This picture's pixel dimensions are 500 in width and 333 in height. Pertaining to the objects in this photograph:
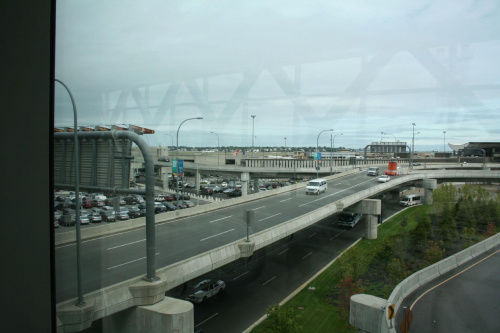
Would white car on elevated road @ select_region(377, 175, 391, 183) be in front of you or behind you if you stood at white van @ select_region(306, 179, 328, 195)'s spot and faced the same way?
behind

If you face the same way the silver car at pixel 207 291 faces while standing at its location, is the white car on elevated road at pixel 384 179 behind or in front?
behind

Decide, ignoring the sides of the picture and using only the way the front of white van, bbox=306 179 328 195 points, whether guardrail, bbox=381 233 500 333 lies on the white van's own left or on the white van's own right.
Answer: on the white van's own left

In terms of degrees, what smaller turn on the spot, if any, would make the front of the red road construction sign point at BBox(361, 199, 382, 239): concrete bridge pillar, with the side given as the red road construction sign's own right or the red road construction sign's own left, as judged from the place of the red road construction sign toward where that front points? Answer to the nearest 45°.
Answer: approximately 45° to the red road construction sign's own left

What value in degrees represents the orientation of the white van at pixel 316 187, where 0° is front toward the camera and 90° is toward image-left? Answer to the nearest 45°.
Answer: approximately 45°

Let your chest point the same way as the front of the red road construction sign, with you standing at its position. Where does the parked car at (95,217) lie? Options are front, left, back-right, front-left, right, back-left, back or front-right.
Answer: front-right

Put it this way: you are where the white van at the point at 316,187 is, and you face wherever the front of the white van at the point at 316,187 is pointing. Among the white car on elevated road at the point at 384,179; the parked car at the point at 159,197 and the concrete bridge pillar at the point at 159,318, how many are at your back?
1

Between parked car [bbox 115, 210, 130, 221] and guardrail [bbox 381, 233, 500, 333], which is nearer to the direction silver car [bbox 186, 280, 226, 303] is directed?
the parked car

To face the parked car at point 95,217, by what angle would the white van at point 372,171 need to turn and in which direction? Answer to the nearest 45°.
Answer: approximately 45° to its right

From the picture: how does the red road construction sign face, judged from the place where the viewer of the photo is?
facing the viewer and to the left of the viewer
